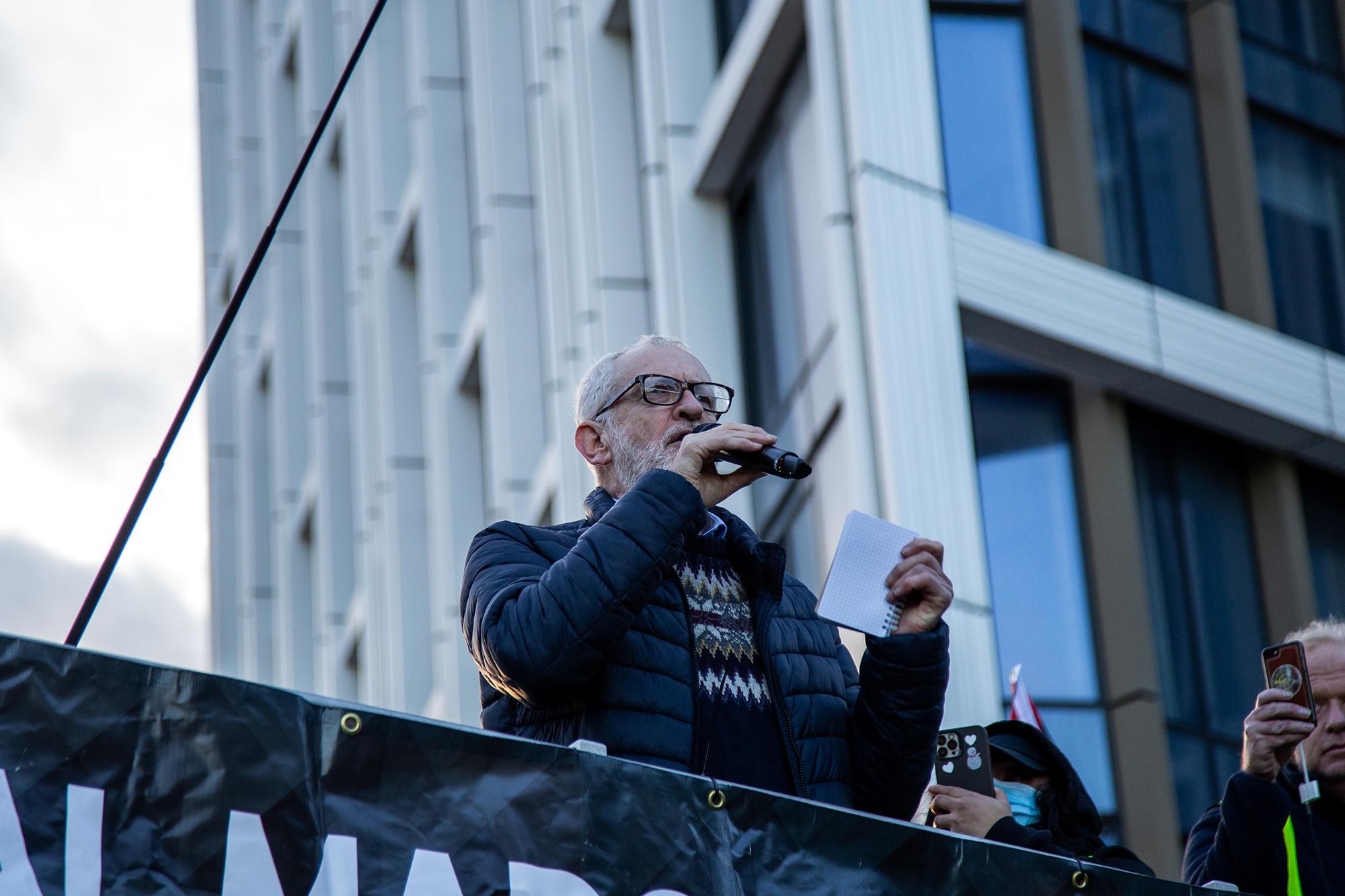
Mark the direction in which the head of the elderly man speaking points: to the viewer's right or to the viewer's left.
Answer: to the viewer's right

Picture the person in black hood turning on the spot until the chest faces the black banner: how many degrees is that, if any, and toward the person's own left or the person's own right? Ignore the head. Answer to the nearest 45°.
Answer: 0° — they already face it

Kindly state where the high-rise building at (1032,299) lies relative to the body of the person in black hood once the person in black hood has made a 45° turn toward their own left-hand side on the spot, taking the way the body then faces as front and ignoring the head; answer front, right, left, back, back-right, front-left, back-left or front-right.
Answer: back

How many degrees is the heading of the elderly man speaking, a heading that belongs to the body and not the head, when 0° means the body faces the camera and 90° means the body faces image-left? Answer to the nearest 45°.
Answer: approximately 315°

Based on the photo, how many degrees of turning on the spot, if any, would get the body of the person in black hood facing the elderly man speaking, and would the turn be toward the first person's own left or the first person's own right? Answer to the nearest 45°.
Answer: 0° — they already face them

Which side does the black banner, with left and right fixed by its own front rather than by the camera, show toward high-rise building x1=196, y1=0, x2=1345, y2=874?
back

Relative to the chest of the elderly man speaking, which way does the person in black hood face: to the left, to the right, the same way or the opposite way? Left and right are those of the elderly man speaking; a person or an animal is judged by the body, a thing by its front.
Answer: to the right

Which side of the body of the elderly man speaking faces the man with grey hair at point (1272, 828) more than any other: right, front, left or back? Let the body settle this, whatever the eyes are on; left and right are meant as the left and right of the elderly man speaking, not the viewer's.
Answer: left

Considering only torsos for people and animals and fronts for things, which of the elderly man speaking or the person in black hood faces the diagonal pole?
the person in black hood

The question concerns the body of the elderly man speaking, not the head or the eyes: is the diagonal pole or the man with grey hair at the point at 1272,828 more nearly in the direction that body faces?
the man with grey hair

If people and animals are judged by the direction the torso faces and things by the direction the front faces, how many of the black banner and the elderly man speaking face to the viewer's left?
0
